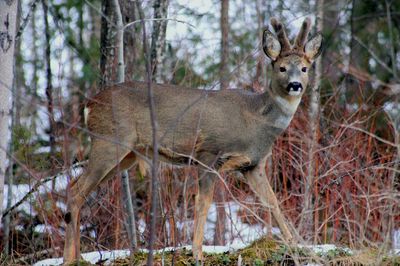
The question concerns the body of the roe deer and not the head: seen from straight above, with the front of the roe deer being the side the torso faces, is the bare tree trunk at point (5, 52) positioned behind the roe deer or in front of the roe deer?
behind

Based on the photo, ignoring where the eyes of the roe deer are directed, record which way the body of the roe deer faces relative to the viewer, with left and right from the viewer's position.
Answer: facing to the right of the viewer

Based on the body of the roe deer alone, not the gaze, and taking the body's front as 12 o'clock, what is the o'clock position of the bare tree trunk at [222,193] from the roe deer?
The bare tree trunk is roughly at 9 o'clock from the roe deer.

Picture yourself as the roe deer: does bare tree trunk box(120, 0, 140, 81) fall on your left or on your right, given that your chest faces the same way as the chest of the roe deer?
on your left

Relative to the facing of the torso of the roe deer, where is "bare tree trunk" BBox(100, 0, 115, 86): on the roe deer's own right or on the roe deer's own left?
on the roe deer's own left

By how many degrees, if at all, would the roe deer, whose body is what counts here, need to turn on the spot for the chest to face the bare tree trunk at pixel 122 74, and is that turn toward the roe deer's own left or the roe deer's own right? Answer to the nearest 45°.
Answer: approximately 135° to the roe deer's own left
